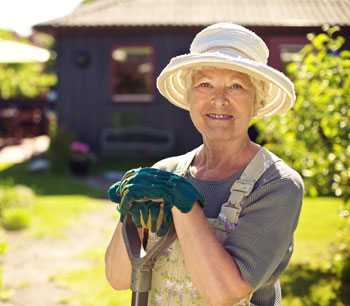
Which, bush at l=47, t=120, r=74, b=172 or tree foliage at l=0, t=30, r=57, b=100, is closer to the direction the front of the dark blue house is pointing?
the bush

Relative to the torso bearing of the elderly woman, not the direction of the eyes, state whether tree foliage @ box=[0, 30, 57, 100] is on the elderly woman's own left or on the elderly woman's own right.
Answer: on the elderly woman's own right

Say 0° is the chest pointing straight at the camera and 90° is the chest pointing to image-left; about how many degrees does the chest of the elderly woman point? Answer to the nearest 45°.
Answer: approximately 45°

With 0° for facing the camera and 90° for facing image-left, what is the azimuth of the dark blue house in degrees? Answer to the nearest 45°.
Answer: approximately 0°

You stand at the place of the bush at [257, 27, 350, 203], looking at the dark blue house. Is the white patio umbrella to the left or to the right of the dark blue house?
left

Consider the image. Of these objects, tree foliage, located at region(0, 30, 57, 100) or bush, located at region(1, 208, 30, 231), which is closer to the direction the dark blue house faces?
the bush
